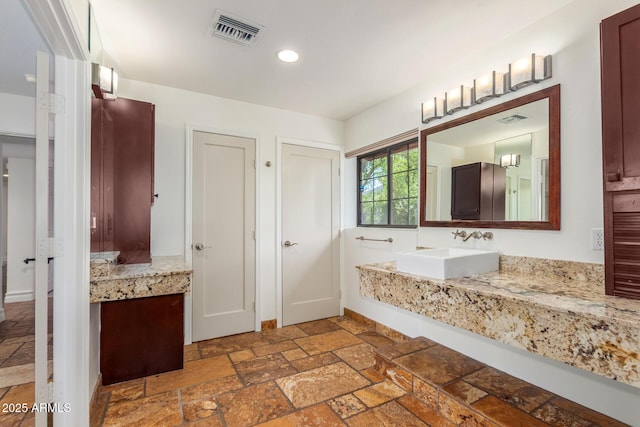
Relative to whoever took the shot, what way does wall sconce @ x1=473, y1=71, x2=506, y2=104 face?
facing the viewer and to the left of the viewer

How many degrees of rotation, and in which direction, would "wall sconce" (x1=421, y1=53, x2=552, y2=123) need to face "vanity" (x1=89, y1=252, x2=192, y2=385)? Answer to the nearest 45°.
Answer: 0° — it already faces it

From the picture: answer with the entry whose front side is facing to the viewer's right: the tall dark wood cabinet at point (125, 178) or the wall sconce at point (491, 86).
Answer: the tall dark wood cabinet

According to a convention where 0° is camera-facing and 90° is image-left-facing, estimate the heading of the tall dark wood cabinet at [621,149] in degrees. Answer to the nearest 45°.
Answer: approximately 45°

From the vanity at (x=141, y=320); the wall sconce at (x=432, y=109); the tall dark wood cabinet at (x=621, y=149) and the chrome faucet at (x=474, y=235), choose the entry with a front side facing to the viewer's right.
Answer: the vanity

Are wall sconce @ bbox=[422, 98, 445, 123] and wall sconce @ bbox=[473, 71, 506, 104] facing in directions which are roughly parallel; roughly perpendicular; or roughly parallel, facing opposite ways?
roughly parallel

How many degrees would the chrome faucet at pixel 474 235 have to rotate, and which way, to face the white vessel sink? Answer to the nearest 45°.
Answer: approximately 45° to its left

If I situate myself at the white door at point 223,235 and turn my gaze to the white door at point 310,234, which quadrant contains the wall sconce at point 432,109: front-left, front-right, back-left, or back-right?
front-right

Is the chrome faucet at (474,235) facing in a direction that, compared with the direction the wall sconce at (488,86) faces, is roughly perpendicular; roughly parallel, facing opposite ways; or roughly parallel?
roughly parallel

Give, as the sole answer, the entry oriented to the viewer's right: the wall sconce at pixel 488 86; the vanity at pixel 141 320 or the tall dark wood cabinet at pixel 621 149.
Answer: the vanity

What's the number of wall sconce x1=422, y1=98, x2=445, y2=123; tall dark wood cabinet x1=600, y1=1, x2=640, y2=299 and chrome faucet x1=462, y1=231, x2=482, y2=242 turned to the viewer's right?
0

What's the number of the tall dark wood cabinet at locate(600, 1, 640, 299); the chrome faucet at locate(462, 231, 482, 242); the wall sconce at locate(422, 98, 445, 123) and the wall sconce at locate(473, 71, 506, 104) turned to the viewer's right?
0
